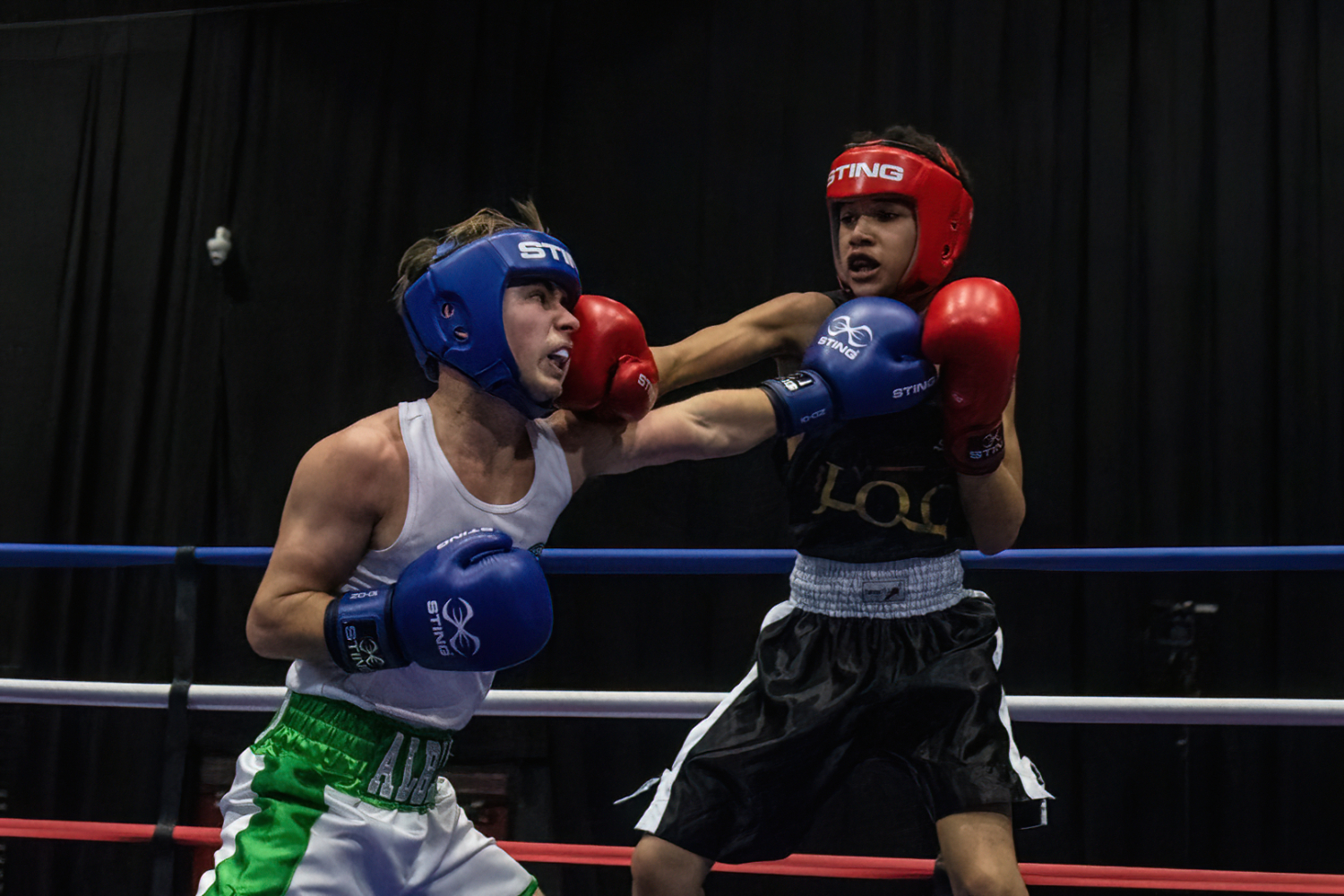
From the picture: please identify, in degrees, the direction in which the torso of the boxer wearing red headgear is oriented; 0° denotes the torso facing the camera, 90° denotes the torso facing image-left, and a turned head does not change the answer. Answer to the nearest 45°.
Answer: approximately 0°

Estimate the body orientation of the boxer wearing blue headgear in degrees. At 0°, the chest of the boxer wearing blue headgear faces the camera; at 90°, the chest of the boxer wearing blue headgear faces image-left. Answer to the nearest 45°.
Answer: approximately 315°

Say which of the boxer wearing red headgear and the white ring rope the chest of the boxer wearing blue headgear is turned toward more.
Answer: the boxer wearing red headgear

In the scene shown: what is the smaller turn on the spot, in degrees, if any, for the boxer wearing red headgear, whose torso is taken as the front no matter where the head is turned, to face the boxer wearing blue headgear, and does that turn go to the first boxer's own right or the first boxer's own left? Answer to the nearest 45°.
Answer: approximately 45° to the first boxer's own right
